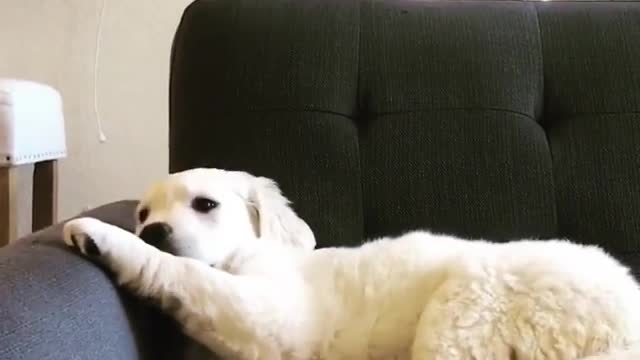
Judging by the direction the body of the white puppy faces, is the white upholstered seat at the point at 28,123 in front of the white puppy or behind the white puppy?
in front

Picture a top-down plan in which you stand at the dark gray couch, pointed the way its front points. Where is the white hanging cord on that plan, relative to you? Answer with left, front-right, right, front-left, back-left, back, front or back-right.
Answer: back-right

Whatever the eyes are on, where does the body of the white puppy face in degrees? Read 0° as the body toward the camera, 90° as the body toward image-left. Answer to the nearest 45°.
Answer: approximately 90°

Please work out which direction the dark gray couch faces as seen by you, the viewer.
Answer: facing the viewer

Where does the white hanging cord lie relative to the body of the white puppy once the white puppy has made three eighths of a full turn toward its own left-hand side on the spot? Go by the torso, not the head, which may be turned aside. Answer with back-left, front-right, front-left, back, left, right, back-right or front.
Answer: back
